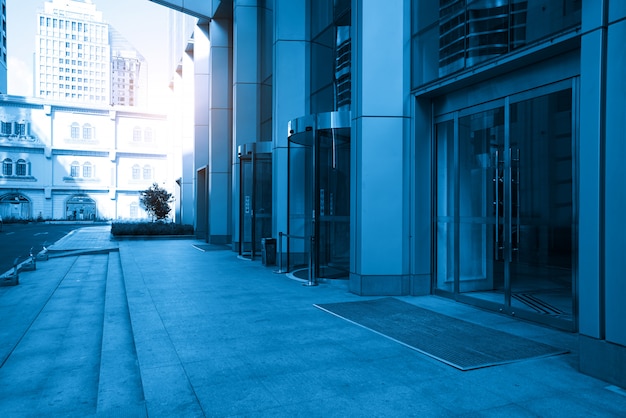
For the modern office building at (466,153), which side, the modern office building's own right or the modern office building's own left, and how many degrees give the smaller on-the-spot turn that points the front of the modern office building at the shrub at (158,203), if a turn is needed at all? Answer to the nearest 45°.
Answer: approximately 90° to the modern office building's own right

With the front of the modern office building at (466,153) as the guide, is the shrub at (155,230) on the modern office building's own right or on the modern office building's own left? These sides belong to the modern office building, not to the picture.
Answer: on the modern office building's own right

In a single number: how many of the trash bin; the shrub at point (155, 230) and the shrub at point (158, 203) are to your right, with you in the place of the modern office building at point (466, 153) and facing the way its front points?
3

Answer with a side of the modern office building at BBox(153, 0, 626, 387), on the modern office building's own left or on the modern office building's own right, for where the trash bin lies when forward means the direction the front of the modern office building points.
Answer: on the modern office building's own right

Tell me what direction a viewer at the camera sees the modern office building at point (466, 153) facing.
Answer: facing the viewer and to the left of the viewer
